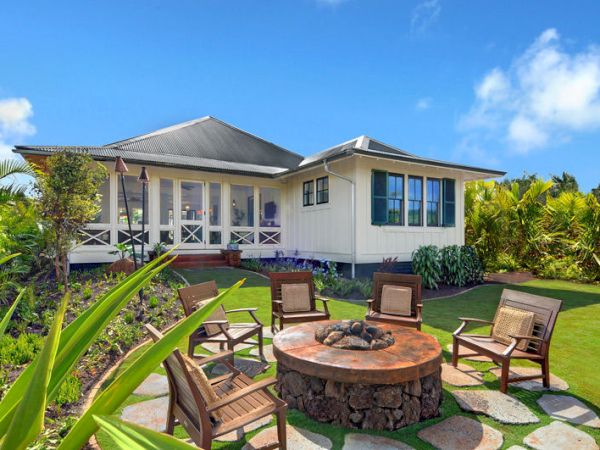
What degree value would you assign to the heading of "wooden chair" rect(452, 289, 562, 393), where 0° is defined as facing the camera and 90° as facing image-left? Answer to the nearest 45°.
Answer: approximately 45°

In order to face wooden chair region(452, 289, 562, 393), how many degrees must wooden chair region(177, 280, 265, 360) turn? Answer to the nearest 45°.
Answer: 0° — it already faces it

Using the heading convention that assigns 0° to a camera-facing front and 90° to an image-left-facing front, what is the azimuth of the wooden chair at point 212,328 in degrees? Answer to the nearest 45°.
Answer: approximately 315°

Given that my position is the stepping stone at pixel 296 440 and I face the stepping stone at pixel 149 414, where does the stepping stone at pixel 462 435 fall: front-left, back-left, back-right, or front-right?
back-right

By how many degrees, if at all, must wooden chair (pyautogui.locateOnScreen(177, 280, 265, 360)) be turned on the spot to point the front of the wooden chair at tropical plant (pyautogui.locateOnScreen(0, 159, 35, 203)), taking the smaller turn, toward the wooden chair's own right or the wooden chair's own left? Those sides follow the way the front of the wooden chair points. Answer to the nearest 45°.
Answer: approximately 180°

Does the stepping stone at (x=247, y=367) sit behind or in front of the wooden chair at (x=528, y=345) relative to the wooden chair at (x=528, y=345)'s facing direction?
in front

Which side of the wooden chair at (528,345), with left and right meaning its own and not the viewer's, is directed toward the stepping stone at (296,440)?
front

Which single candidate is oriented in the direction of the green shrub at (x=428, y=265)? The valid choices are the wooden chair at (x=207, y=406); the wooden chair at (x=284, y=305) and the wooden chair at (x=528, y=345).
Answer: the wooden chair at (x=207, y=406)

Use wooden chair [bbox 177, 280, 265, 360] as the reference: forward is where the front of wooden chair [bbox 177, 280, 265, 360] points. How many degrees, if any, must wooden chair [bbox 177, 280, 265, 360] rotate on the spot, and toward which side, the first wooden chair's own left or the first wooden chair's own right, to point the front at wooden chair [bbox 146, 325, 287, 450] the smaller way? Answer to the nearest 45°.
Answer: approximately 45° to the first wooden chair's own right

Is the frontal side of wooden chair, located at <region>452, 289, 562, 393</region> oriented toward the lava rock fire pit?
yes

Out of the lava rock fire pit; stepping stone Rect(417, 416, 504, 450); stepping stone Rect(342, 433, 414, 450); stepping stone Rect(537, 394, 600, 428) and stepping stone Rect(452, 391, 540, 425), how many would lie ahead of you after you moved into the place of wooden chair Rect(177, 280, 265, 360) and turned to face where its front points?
5

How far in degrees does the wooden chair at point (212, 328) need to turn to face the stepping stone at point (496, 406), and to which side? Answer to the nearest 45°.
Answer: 0° — it already faces it

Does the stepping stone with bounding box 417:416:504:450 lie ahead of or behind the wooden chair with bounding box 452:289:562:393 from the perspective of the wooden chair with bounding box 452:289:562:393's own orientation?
ahead

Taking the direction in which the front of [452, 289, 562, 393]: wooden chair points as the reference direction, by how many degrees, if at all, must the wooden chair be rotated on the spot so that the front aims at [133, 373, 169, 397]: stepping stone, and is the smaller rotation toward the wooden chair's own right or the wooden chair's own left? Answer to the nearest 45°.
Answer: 0° — it already faces it

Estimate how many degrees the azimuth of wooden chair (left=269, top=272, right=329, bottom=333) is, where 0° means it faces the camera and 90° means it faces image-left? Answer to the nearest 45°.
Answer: approximately 315°

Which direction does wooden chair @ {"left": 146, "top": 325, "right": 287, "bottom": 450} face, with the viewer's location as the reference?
facing away from the viewer and to the right of the viewer
